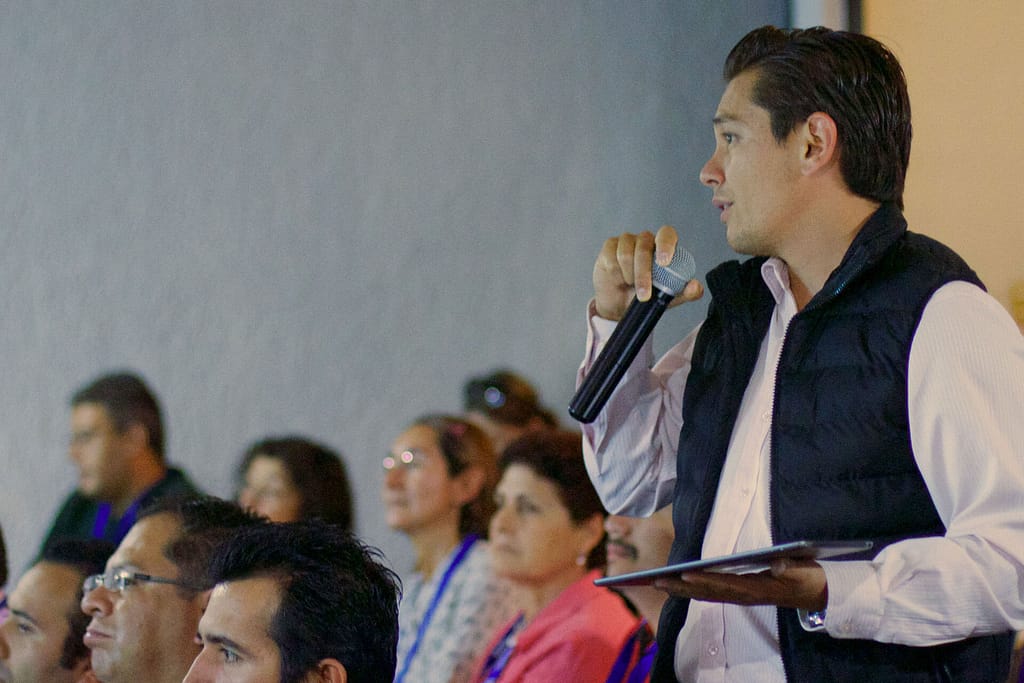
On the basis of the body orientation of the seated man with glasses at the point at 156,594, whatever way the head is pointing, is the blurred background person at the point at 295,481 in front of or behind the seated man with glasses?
behind

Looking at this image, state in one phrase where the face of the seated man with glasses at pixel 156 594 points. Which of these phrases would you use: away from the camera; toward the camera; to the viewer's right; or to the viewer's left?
to the viewer's left

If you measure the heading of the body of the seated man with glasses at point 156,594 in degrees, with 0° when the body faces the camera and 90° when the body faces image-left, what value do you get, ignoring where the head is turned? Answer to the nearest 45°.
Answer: approximately 45°

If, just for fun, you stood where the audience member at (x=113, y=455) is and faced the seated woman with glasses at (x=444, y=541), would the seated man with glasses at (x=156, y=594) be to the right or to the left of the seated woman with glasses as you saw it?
right

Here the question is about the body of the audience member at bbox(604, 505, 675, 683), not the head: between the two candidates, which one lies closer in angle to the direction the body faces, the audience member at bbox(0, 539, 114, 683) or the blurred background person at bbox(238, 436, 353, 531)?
the audience member

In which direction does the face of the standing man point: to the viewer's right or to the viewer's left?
to the viewer's left
